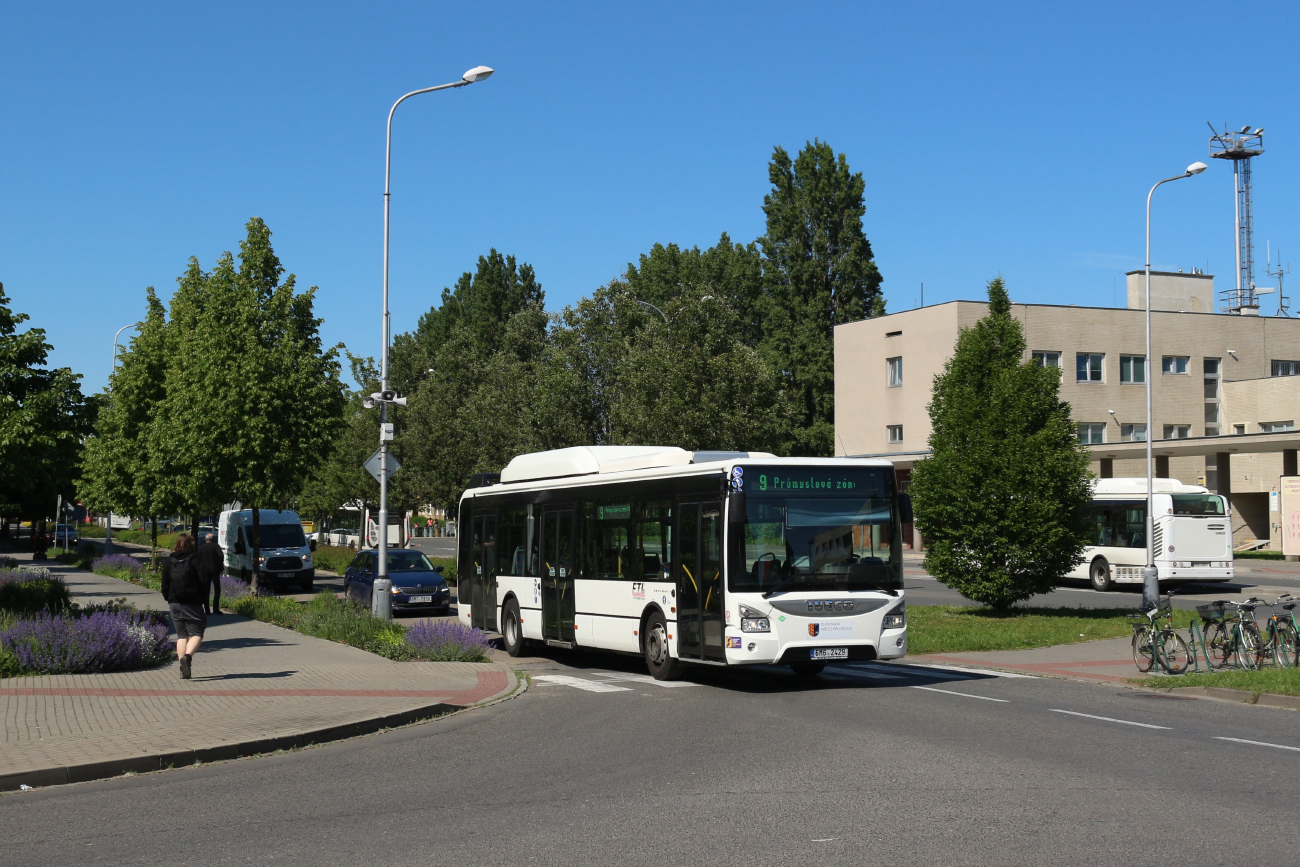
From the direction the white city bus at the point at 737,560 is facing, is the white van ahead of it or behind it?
behind

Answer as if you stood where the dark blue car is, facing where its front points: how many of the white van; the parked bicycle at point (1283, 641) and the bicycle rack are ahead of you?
2

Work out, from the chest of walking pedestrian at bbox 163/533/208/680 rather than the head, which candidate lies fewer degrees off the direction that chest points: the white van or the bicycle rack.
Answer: the white van

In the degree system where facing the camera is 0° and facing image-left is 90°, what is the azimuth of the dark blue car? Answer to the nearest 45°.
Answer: approximately 315°

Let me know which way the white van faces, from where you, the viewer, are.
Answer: facing the viewer and to the right of the viewer

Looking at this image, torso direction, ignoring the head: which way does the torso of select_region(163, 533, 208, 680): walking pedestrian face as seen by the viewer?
away from the camera

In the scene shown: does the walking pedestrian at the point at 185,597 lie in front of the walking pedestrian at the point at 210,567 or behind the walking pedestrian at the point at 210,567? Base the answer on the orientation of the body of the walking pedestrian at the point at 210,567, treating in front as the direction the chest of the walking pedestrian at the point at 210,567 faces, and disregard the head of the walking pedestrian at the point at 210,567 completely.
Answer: behind

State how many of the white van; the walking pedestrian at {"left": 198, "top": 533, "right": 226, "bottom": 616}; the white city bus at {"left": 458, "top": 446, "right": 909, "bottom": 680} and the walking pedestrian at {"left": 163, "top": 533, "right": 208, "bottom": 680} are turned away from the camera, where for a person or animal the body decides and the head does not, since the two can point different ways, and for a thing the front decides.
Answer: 2

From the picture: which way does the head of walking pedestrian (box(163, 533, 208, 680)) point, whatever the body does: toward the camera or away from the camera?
away from the camera

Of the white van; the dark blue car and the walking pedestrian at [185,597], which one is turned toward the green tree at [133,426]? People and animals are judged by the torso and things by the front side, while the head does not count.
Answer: the walking pedestrian

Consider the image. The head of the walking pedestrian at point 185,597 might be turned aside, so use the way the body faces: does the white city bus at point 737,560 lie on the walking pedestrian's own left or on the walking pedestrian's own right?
on the walking pedestrian's own right

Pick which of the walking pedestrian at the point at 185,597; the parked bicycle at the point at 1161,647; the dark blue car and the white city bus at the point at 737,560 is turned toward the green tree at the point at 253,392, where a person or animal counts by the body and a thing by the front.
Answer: the walking pedestrian

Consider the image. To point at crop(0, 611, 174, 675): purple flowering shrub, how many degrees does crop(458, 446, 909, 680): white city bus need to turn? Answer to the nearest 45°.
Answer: approximately 135° to its right
